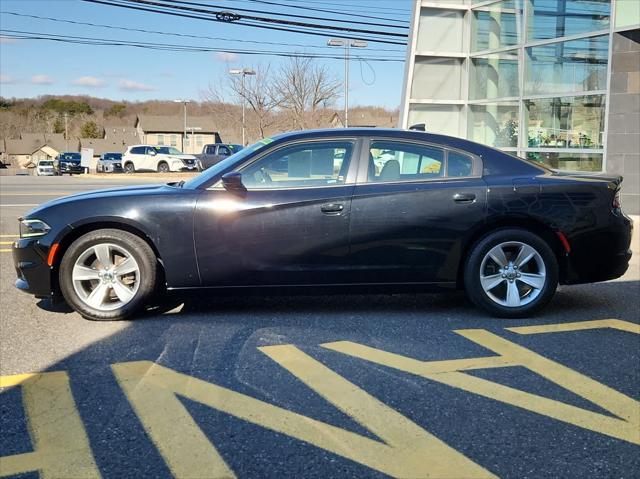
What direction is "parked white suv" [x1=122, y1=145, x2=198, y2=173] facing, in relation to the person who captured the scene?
facing the viewer and to the right of the viewer

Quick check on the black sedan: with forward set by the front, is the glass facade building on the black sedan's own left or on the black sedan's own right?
on the black sedan's own right

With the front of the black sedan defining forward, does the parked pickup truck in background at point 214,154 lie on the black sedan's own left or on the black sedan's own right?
on the black sedan's own right

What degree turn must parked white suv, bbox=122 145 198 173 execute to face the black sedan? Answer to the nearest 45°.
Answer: approximately 45° to its right

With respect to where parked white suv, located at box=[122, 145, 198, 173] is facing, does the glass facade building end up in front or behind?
in front

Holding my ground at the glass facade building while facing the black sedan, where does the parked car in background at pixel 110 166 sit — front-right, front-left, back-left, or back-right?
back-right

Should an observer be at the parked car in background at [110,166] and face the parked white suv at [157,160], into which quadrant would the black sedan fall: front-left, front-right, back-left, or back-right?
front-right

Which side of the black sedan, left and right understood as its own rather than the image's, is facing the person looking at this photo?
left

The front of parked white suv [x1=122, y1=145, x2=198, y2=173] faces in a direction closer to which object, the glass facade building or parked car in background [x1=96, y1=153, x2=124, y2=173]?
the glass facade building

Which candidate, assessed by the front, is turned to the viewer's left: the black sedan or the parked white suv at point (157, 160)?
the black sedan

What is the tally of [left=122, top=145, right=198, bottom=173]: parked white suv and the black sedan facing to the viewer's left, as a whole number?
1

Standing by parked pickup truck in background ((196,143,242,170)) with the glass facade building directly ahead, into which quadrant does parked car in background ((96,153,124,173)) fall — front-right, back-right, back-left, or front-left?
back-right

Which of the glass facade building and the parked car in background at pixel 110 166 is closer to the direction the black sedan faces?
the parked car in background

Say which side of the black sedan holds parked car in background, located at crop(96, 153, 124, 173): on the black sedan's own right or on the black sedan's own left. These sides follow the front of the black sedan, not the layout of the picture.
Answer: on the black sedan's own right
